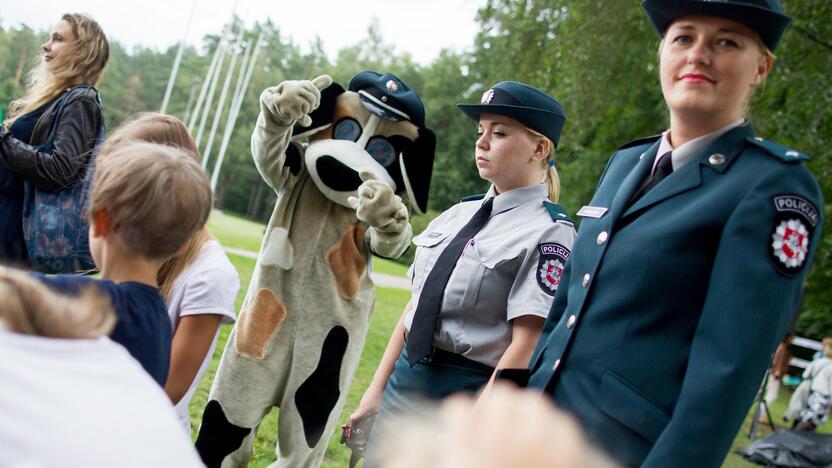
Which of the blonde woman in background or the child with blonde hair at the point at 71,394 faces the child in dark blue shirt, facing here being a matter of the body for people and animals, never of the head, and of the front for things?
the child with blonde hair

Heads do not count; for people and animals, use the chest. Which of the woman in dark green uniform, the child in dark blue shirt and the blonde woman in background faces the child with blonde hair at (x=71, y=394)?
the woman in dark green uniform

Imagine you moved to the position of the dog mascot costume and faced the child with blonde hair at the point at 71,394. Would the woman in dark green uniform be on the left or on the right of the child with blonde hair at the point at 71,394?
left

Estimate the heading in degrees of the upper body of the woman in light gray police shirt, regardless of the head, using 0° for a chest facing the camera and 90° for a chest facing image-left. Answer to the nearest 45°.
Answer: approximately 45°

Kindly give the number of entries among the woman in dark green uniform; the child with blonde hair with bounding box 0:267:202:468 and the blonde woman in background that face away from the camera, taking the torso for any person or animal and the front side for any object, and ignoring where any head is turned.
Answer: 1

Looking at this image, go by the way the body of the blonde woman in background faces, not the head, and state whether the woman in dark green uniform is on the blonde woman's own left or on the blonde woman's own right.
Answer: on the blonde woman's own left

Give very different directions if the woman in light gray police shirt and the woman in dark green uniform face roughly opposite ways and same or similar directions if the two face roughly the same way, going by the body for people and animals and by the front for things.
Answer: same or similar directions

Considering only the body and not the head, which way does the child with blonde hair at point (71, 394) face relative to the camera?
away from the camera

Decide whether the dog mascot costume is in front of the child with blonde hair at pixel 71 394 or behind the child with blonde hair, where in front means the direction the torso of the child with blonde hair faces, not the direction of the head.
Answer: in front

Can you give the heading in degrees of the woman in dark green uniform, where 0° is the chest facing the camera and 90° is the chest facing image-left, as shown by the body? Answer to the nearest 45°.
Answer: approximately 45°

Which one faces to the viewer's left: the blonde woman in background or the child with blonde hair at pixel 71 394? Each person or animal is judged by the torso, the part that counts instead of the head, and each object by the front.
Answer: the blonde woman in background

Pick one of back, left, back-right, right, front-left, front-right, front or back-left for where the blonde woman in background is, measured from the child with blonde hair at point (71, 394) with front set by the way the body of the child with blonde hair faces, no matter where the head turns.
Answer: front

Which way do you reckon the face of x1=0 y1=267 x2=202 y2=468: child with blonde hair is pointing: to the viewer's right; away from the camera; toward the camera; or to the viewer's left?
away from the camera

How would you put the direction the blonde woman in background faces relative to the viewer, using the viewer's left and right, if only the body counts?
facing to the left of the viewer

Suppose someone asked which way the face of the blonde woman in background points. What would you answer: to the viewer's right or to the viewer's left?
to the viewer's left

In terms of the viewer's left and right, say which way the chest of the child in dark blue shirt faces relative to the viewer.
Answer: facing away from the viewer and to the left of the viewer

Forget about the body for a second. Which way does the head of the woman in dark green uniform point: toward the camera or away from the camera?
toward the camera

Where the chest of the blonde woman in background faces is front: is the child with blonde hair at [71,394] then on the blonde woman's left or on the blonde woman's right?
on the blonde woman's left

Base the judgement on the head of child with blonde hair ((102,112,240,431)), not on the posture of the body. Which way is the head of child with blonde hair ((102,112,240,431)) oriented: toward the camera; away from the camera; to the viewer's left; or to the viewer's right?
away from the camera

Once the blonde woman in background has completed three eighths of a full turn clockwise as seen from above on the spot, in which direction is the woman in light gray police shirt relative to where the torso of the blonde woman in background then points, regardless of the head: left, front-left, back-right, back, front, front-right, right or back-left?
right

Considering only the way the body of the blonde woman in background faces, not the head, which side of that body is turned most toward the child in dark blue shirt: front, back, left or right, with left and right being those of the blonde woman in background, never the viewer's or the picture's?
left

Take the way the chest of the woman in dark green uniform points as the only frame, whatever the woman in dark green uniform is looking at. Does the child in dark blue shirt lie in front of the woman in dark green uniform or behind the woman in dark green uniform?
in front
